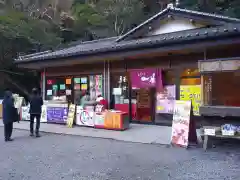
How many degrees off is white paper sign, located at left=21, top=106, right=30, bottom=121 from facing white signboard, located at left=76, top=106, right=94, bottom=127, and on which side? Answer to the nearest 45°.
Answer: approximately 45° to its left

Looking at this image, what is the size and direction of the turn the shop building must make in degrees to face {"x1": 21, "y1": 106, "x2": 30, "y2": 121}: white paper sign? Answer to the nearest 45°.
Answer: approximately 45° to its right

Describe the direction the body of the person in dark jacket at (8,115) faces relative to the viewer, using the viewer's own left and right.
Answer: facing away from the viewer and to the right of the viewer

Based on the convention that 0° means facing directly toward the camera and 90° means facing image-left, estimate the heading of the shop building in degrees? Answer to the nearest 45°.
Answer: approximately 45°

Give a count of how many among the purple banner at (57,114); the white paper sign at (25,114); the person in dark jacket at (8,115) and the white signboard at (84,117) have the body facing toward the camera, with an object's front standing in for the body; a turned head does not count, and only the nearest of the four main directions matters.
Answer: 3

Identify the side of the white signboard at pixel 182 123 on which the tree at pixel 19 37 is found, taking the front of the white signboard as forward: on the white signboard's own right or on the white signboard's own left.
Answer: on the white signboard's own right

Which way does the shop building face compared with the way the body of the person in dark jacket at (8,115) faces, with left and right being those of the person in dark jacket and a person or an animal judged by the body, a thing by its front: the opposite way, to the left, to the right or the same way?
the opposite way

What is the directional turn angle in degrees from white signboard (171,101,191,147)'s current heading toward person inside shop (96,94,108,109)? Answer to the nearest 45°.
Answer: approximately 90° to its right

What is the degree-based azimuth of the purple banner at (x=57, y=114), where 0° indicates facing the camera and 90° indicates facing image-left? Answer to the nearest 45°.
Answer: approximately 0°
